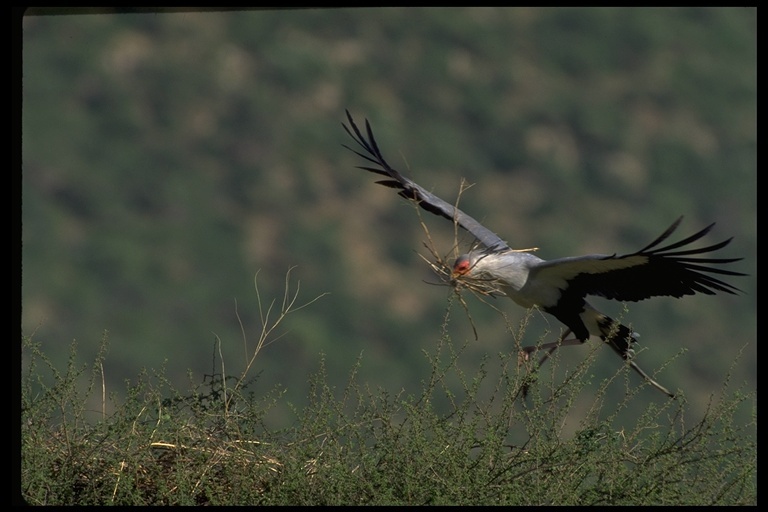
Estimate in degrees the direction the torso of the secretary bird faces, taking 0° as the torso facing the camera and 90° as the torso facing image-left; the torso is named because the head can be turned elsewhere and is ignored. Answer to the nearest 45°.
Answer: approximately 45°
